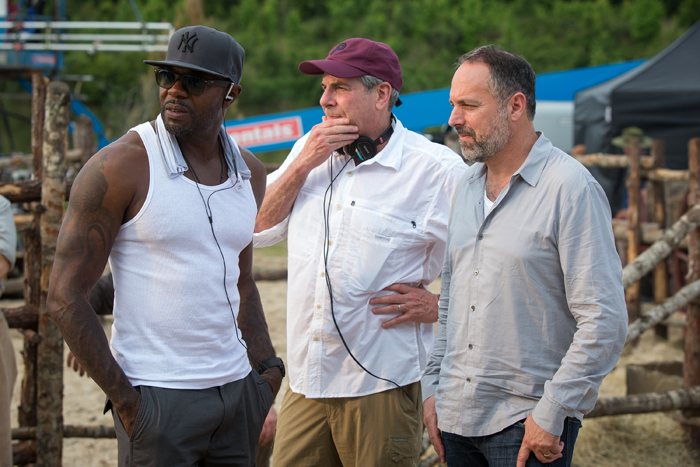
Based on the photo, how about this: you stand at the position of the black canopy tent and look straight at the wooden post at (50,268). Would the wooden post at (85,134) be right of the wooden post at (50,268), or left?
right

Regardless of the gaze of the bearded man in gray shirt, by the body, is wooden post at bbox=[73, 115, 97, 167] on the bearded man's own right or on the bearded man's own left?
on the bearded man's own right

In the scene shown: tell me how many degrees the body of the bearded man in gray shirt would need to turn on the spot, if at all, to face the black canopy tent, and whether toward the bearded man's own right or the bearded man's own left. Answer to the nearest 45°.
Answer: approximately 135° to the bearded man's own right

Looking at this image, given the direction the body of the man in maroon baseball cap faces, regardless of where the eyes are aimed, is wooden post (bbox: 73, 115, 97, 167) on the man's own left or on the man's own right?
on the man's own right
